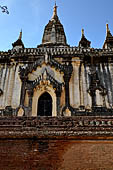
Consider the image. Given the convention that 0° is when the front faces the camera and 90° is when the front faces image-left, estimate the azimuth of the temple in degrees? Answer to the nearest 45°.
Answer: approximately 0°
